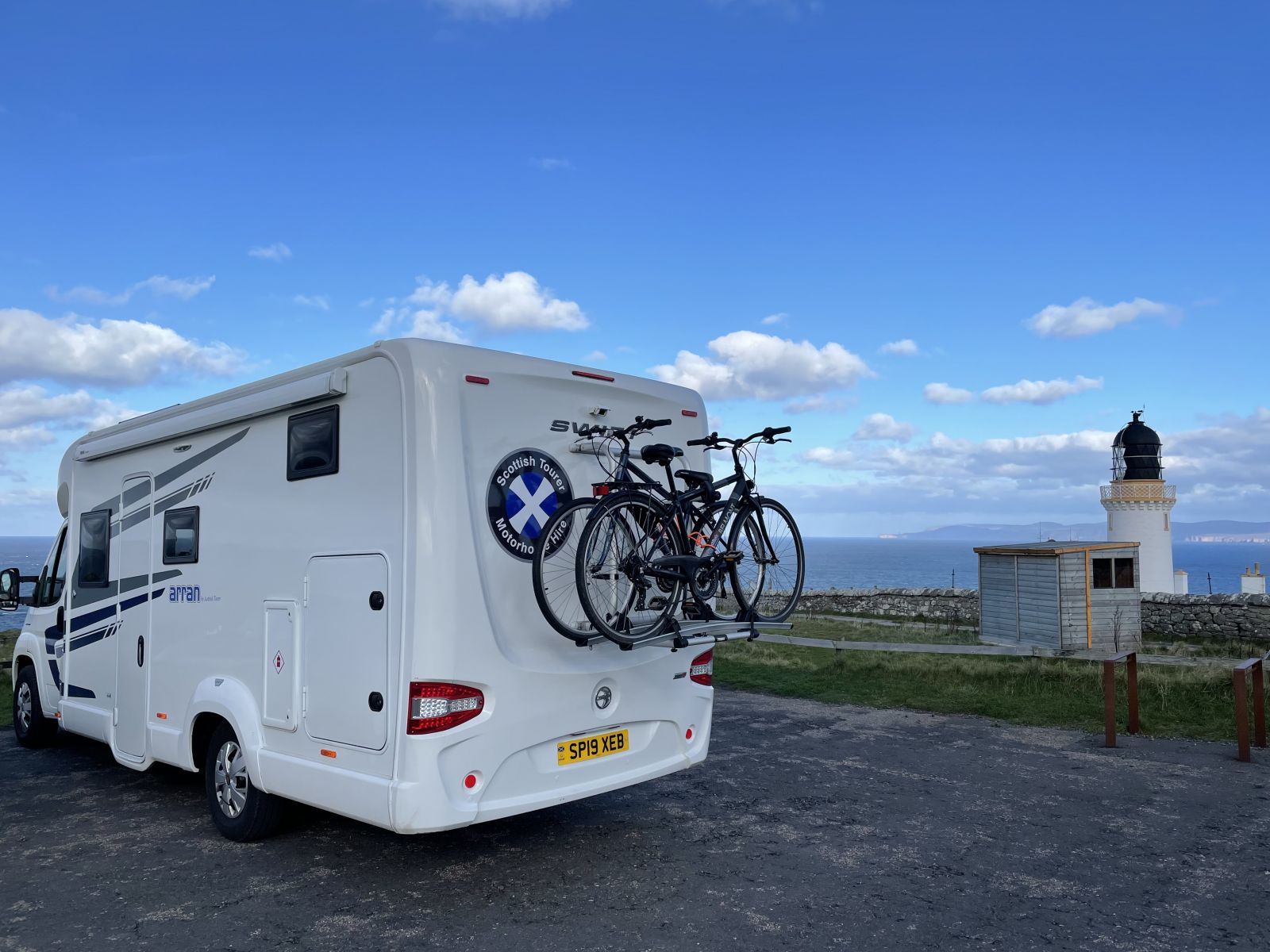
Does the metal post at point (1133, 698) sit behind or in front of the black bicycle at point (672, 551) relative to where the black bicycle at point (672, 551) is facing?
in front

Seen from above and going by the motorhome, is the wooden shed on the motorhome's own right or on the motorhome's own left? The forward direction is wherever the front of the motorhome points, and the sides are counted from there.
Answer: on the motorhome's own right

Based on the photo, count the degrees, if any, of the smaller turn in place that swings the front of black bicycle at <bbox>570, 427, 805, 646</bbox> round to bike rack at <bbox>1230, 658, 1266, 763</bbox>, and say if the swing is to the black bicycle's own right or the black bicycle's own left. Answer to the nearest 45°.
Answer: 0° — it already faces it

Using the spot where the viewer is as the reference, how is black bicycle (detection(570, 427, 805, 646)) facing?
facing away from the viewer and to the right of the viewer

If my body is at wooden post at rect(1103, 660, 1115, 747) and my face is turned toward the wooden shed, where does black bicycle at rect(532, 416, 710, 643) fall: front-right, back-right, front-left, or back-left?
back-left

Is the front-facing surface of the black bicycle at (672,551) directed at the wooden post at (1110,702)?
yes

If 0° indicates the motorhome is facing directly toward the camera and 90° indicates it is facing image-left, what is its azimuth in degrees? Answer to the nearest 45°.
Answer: approximately 135°

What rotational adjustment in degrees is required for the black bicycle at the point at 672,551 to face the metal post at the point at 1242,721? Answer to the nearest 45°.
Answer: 0° — it already faces it

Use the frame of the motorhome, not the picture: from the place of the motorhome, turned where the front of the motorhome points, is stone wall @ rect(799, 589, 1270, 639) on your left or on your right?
on your right

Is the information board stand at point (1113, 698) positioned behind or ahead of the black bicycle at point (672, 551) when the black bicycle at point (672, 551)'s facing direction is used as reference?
ahead

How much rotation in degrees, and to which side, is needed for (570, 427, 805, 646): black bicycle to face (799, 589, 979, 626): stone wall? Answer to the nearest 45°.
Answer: approximately 45° to its left
